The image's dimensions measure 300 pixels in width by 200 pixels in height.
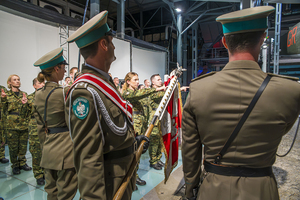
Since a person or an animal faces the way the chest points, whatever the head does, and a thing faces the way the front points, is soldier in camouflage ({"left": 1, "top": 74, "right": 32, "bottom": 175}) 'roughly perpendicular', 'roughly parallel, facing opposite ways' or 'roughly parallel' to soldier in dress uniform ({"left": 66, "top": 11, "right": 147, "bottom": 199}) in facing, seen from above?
roughly perpendicular

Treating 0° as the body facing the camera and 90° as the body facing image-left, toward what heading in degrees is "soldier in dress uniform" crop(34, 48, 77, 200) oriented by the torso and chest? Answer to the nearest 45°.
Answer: approximately 225°

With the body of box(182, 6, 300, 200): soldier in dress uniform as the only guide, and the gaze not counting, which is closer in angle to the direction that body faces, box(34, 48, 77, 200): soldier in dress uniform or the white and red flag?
the white and red flag

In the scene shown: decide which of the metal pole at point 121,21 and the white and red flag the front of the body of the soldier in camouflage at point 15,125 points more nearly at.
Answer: the white and red flag

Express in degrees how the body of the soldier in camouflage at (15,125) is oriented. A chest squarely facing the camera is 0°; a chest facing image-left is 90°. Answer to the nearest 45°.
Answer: approximately 315°

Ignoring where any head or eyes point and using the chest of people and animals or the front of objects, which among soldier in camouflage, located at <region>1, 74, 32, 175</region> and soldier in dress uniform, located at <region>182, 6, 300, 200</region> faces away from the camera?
the soldier in dress uniform

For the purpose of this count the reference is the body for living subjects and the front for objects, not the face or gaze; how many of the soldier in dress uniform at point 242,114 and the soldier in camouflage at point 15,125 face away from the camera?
1

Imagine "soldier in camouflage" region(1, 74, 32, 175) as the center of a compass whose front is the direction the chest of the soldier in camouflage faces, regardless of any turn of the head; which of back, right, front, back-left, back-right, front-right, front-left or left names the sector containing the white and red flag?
front

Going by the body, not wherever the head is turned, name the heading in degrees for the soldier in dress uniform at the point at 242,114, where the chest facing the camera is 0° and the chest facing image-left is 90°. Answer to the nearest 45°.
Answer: approximately 180°
